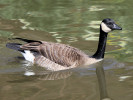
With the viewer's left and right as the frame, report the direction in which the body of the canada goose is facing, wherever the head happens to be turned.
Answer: facing to the right of the viewer
